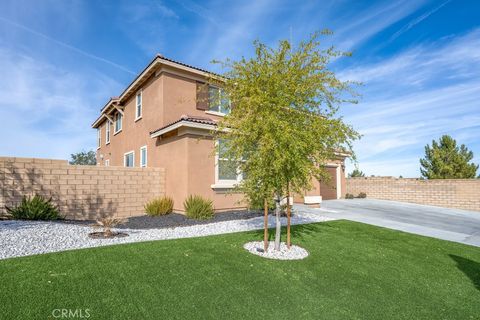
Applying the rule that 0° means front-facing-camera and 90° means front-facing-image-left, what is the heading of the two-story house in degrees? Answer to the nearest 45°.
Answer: approximately 315°

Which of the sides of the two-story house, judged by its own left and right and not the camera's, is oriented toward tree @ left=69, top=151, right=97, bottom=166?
back

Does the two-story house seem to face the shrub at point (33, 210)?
no

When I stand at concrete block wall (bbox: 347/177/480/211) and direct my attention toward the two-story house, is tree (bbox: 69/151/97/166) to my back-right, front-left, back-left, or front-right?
front-right

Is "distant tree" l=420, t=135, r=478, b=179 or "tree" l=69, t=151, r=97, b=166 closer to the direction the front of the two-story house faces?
the distant tree

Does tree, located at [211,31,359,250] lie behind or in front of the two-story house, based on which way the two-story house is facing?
in front

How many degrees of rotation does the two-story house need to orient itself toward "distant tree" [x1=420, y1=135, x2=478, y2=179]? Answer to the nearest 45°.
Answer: approximately 90° to its left
